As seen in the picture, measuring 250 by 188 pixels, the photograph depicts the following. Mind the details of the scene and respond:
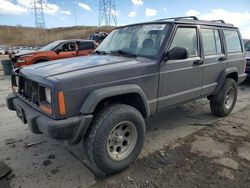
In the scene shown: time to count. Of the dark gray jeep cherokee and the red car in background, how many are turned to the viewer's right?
0

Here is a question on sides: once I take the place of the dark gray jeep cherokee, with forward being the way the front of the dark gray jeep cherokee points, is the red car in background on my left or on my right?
on my right

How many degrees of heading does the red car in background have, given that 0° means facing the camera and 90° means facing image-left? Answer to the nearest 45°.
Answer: approximately 45°

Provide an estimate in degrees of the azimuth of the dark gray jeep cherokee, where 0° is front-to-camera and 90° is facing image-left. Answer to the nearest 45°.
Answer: approximately 45°

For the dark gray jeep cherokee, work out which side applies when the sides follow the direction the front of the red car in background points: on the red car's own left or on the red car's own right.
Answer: on the red car's own left
